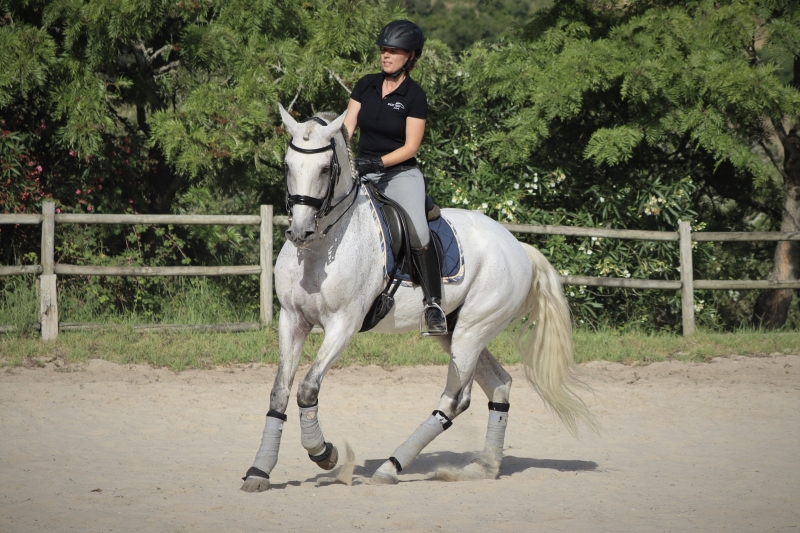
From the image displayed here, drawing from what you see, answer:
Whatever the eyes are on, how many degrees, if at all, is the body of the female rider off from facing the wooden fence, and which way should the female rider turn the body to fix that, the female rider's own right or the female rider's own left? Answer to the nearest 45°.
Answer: approximately 135° to the female rider's own right

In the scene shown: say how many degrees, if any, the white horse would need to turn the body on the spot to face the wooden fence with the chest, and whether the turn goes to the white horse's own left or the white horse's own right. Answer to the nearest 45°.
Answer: approximately 135° to the white horse's own right

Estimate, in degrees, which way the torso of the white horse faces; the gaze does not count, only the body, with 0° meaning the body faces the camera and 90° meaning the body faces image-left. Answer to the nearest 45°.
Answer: approximately 45°

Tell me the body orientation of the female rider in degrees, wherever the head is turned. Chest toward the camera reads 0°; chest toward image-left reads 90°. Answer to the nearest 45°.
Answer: approximately 45°

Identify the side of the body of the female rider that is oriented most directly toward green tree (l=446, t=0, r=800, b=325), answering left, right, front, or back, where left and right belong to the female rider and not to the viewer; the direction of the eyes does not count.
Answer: back
